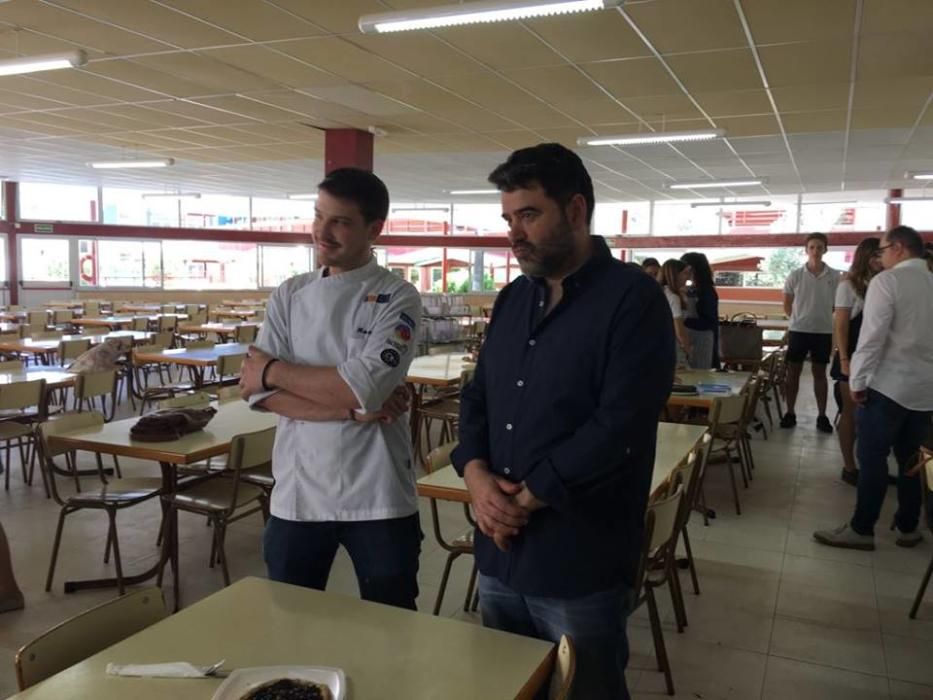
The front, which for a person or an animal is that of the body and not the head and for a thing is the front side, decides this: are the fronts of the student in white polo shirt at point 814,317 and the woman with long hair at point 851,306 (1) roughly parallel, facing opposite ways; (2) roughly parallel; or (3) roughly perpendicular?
roughly perpendicular

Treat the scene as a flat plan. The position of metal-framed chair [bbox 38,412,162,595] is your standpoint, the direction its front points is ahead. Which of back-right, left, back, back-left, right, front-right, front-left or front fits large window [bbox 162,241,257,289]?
back-left

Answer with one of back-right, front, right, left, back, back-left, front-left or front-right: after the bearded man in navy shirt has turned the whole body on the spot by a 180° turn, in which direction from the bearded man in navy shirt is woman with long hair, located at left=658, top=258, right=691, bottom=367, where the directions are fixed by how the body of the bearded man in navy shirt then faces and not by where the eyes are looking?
front-left

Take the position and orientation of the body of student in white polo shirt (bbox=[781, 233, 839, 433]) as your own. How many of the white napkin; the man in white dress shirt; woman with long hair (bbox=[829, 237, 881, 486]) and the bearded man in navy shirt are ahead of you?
4

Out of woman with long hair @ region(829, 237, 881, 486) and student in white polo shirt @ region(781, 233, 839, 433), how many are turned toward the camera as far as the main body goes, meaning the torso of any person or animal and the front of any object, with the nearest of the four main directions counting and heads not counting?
1

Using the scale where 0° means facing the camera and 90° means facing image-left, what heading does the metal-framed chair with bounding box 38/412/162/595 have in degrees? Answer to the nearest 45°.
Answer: approximately 315°

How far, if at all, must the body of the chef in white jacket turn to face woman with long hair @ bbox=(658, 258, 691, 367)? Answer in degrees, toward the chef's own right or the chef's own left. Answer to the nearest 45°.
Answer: approximately 180°
